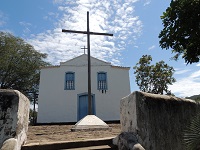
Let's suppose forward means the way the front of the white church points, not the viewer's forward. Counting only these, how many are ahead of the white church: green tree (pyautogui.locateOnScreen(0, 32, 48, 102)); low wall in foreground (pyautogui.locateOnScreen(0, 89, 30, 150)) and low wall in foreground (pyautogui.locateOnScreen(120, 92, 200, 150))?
2

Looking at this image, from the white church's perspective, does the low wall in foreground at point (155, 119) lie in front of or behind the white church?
in front

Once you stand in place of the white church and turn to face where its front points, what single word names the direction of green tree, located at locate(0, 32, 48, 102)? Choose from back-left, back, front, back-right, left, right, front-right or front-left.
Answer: back-right

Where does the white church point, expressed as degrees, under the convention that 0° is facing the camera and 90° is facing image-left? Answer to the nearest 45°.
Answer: approximately 0°

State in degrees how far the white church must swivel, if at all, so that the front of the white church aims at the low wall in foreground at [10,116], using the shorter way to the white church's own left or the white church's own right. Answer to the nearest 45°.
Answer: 0° — it already faces it
